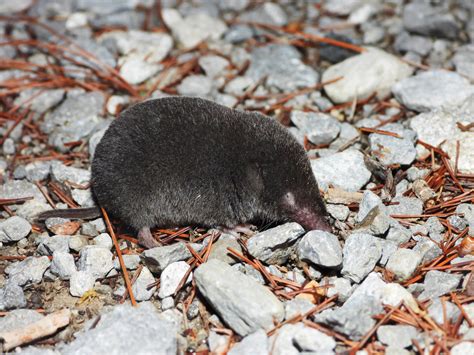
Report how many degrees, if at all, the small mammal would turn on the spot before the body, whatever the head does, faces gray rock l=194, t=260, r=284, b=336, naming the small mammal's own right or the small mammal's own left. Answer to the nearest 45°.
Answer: approximately 90° to the small mammal's own right

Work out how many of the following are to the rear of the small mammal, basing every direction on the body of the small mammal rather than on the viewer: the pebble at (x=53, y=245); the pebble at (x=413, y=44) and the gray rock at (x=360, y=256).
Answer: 1

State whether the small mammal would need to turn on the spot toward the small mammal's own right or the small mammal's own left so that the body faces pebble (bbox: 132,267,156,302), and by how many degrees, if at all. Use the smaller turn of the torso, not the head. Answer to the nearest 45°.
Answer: approximately 135° to the small mammal's own right

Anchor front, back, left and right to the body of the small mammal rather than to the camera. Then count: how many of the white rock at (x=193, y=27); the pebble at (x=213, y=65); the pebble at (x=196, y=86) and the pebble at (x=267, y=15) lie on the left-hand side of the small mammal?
4

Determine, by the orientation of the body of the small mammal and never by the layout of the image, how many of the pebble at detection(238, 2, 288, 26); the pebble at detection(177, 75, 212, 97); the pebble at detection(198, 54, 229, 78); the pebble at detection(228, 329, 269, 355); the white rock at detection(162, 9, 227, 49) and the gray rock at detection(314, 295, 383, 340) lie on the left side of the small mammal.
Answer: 4

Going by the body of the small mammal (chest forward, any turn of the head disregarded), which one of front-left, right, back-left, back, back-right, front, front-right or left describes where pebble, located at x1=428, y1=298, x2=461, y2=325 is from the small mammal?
front-right

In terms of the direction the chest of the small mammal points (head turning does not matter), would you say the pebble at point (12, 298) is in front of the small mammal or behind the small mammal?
behind

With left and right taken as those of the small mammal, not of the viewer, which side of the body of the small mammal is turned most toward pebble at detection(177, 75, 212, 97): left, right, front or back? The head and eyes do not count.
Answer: left

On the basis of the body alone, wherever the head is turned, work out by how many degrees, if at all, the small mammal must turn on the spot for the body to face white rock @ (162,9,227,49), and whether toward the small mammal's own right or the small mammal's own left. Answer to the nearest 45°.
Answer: approximately 90° to the small mammal's own left

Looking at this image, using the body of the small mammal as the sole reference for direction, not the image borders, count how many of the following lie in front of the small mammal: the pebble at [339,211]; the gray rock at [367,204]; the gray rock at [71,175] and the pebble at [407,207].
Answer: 3

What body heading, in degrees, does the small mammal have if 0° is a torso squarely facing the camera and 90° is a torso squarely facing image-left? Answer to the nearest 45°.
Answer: approximately 270°

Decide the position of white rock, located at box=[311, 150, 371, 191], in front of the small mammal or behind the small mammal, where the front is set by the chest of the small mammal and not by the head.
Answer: in front

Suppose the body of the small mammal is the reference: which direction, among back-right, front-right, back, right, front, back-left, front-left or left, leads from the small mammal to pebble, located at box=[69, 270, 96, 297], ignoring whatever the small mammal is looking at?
back-right
